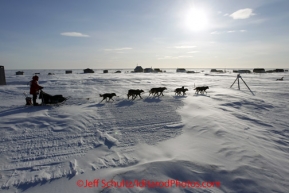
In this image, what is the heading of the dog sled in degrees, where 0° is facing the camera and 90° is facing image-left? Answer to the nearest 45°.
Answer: approximately 270°
